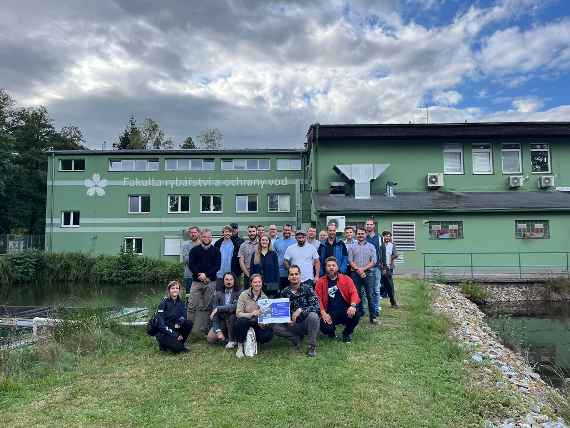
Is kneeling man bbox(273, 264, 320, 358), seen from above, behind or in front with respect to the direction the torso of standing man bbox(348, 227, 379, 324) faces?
in front

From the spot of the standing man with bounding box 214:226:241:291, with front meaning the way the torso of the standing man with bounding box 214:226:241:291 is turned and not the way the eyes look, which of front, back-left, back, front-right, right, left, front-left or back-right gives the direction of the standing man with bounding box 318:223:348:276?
left

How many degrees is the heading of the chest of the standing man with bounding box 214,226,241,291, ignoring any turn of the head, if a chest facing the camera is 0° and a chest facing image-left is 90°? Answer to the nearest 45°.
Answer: approximately 0°

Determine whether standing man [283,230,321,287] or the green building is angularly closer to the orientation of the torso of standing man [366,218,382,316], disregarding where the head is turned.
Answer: the standing man

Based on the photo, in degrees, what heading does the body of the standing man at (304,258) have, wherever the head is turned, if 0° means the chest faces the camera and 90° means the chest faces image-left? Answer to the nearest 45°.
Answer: approximately 0°

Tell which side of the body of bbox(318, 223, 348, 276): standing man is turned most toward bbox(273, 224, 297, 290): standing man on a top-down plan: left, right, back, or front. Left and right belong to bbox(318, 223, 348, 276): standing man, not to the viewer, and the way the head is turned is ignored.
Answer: right
